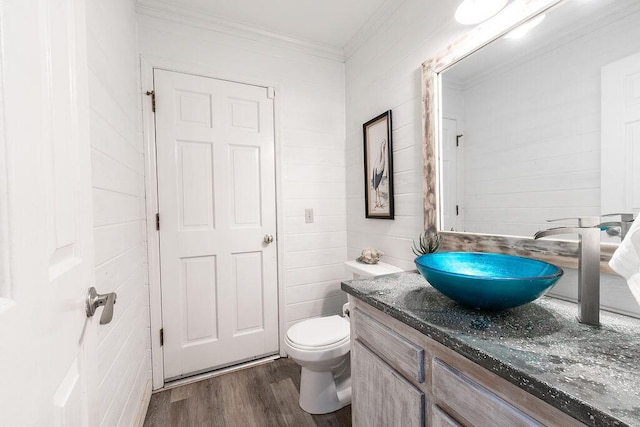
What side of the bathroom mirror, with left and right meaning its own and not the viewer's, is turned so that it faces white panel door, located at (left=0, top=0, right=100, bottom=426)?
front

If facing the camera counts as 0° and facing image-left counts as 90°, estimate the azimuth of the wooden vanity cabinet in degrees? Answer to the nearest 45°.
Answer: approximately 45°

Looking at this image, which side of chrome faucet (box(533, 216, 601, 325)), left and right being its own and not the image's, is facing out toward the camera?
left

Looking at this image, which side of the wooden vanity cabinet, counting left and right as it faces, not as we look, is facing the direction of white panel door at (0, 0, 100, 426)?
front

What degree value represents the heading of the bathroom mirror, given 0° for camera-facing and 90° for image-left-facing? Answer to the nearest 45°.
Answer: approximately 45°

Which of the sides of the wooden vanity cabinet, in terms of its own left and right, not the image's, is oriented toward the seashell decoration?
right
